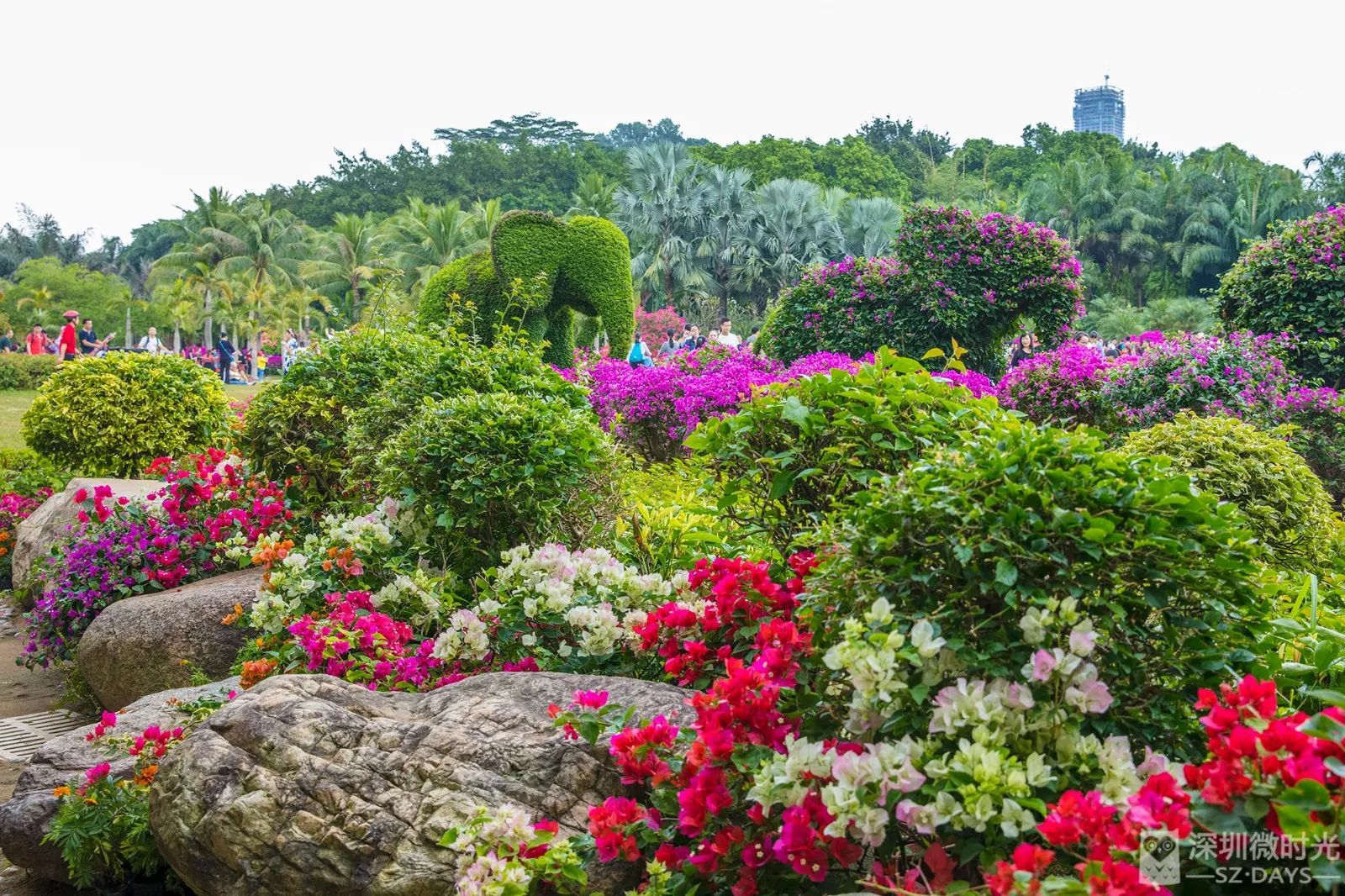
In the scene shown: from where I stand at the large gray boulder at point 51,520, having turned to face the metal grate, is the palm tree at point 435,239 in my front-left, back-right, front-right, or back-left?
back-left

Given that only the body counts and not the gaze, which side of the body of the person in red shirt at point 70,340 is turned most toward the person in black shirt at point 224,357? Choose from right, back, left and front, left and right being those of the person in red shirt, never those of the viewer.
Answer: left

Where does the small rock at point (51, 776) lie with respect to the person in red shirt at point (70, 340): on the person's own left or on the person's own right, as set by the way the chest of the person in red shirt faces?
on the person's own right

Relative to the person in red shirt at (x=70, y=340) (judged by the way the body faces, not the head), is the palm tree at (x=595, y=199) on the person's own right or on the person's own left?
on the person's own left

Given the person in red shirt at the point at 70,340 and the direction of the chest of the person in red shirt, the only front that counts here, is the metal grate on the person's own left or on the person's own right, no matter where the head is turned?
on the person's own right

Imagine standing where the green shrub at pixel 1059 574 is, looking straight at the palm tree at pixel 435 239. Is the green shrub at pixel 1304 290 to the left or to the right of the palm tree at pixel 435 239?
right
